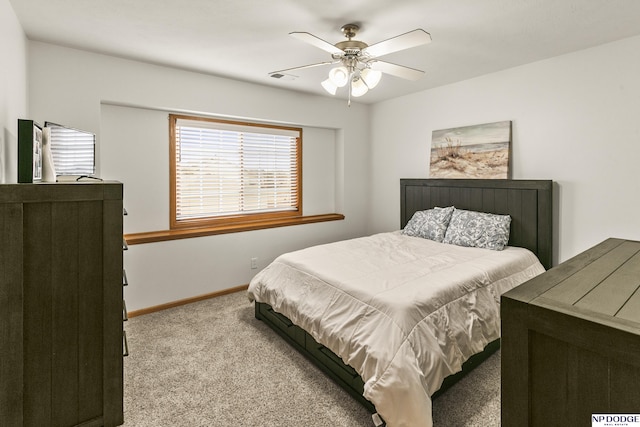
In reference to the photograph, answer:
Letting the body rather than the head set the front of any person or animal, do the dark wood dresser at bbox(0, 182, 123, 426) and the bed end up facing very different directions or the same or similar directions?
very different directions

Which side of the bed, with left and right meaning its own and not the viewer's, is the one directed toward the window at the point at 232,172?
right

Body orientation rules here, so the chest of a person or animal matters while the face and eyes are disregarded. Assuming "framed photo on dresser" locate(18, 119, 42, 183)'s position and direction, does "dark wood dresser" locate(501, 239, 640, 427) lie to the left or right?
on its right

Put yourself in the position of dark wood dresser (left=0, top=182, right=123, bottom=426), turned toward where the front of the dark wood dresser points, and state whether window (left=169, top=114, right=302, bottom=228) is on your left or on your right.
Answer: on your left

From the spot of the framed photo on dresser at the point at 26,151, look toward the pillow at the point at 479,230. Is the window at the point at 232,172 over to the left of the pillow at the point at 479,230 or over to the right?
left

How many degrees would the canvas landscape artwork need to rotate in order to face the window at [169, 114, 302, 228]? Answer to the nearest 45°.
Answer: approximately 45° to its right

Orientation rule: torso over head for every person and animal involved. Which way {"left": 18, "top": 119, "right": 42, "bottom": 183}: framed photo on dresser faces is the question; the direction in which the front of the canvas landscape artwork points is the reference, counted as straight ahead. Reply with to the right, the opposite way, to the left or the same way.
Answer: the opposite way

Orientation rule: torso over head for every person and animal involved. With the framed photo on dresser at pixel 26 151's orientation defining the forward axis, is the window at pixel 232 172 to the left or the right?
on its left

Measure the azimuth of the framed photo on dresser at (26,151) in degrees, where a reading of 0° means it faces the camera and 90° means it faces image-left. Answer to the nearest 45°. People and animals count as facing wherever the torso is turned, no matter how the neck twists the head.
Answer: approximately 270°

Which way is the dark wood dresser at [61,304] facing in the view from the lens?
facing to the right of the viewer
